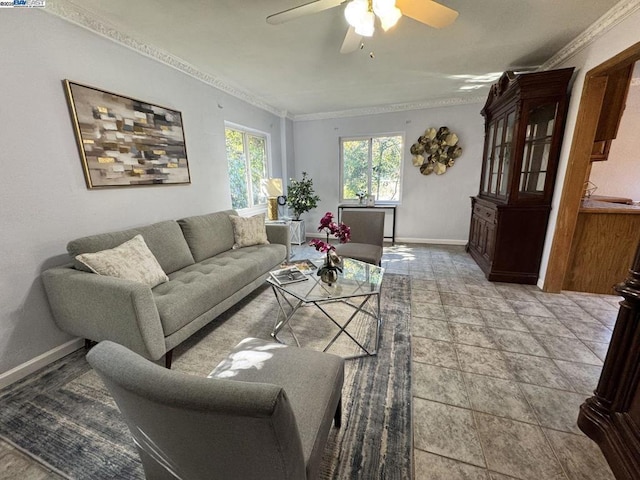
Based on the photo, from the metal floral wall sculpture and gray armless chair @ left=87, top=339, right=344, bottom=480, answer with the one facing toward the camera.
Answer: the metal floral wall sculpture

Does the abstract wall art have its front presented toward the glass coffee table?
yes

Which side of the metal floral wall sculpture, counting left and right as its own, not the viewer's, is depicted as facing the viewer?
front

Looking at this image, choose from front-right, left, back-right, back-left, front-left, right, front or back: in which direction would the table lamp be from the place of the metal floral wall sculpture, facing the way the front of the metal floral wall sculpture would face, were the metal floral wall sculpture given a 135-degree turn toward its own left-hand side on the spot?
back

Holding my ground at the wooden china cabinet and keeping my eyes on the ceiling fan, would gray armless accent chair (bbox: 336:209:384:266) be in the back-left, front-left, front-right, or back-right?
front-right

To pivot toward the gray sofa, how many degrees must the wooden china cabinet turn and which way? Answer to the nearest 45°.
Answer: approximately 45° to its left

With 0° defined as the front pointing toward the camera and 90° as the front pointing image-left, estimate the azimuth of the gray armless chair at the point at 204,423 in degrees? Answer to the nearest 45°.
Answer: approximately 225°

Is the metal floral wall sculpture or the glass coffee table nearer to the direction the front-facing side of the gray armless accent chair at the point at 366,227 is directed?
the glass coffee table

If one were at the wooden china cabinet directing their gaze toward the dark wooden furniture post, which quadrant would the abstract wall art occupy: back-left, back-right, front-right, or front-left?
front-right

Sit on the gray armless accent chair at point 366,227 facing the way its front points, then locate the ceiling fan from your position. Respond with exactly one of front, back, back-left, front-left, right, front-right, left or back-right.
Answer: front-left

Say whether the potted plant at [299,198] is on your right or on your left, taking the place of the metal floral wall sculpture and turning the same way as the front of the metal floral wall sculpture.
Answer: on your right

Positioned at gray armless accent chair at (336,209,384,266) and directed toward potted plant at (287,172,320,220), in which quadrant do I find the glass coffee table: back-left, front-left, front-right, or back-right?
back-left

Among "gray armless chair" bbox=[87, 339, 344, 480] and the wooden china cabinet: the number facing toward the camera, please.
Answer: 0

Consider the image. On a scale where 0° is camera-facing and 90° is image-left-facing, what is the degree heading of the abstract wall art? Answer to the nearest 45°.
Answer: approximately 315°

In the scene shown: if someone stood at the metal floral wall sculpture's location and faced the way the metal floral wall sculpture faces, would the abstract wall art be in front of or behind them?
in front

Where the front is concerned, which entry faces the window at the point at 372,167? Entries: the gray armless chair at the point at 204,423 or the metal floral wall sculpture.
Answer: the gray armless chair

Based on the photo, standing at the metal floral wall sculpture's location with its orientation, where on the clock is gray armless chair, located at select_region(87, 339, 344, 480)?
The gray armless chair is roughly at 12 o'clock from the metal floral wall sculpture.

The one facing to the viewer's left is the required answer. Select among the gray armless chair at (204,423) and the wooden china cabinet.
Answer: the wooden china cabinet

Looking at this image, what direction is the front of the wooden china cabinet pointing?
to the viewer's left

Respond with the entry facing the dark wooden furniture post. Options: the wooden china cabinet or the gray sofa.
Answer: the gray sofa

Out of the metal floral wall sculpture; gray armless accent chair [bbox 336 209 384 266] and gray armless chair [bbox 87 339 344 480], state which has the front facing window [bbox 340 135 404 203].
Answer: gray armless chair [bbox 87 339 344 480]
